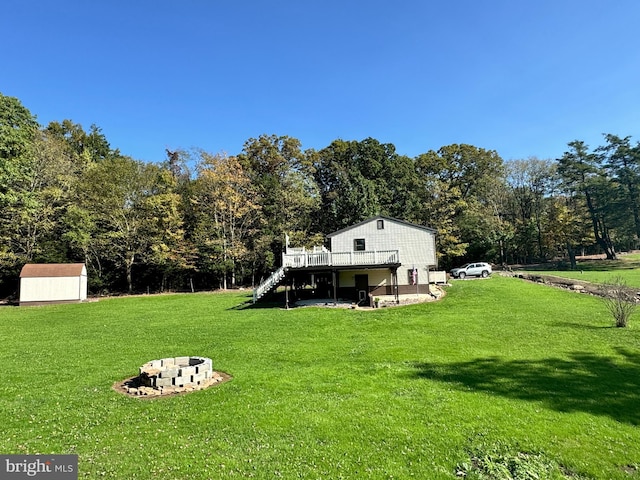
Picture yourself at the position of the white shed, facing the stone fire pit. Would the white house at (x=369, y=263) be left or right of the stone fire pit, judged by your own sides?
left

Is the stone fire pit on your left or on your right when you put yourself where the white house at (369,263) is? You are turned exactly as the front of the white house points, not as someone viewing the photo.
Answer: on your right

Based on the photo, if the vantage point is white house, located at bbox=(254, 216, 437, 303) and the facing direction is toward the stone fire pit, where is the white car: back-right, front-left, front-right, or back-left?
back-left
